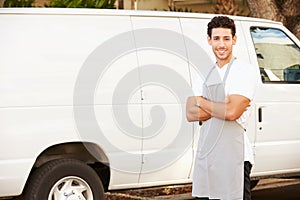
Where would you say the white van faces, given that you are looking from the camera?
facing to the right of the viewer

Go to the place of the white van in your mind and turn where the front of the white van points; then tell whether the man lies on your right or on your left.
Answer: on your right
